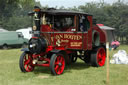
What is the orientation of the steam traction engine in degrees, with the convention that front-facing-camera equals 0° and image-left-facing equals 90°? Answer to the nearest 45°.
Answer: approximately 45°
